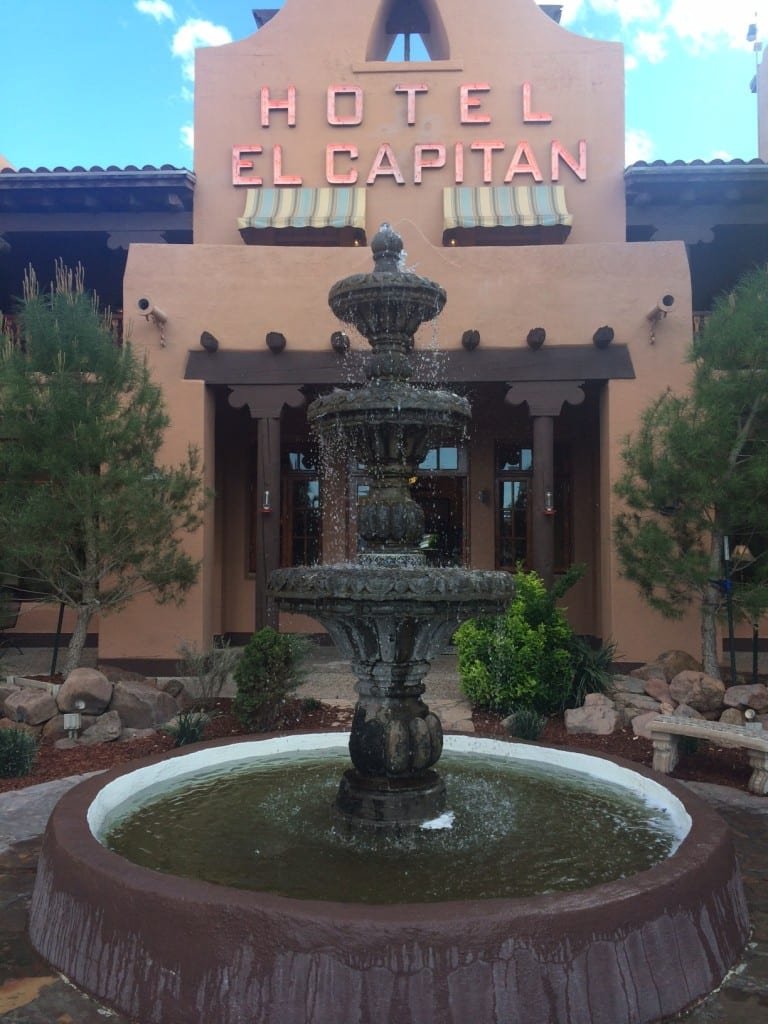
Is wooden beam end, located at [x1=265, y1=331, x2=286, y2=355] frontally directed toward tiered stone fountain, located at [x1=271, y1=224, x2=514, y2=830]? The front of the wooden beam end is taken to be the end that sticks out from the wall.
yes

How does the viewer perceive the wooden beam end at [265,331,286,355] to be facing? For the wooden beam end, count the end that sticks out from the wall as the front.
facing the viewer

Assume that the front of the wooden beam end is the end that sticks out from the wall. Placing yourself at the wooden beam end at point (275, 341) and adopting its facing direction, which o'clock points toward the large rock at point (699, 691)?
The large rock is roughly at 10 o'clock from the wooden beam end.

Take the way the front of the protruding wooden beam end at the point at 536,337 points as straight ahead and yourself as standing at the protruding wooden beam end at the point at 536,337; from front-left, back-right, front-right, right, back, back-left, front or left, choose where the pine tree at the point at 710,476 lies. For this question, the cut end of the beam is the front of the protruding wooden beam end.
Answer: front-left

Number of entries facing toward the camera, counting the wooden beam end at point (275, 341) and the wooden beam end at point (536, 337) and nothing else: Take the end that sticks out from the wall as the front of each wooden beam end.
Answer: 2

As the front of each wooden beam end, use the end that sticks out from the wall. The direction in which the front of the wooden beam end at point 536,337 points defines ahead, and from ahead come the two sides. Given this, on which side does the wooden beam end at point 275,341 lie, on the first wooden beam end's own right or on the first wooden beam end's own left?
on the first wooden beam end's own right

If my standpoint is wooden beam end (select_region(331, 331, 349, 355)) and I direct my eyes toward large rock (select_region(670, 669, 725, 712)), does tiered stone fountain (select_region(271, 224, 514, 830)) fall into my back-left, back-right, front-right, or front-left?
front-right
